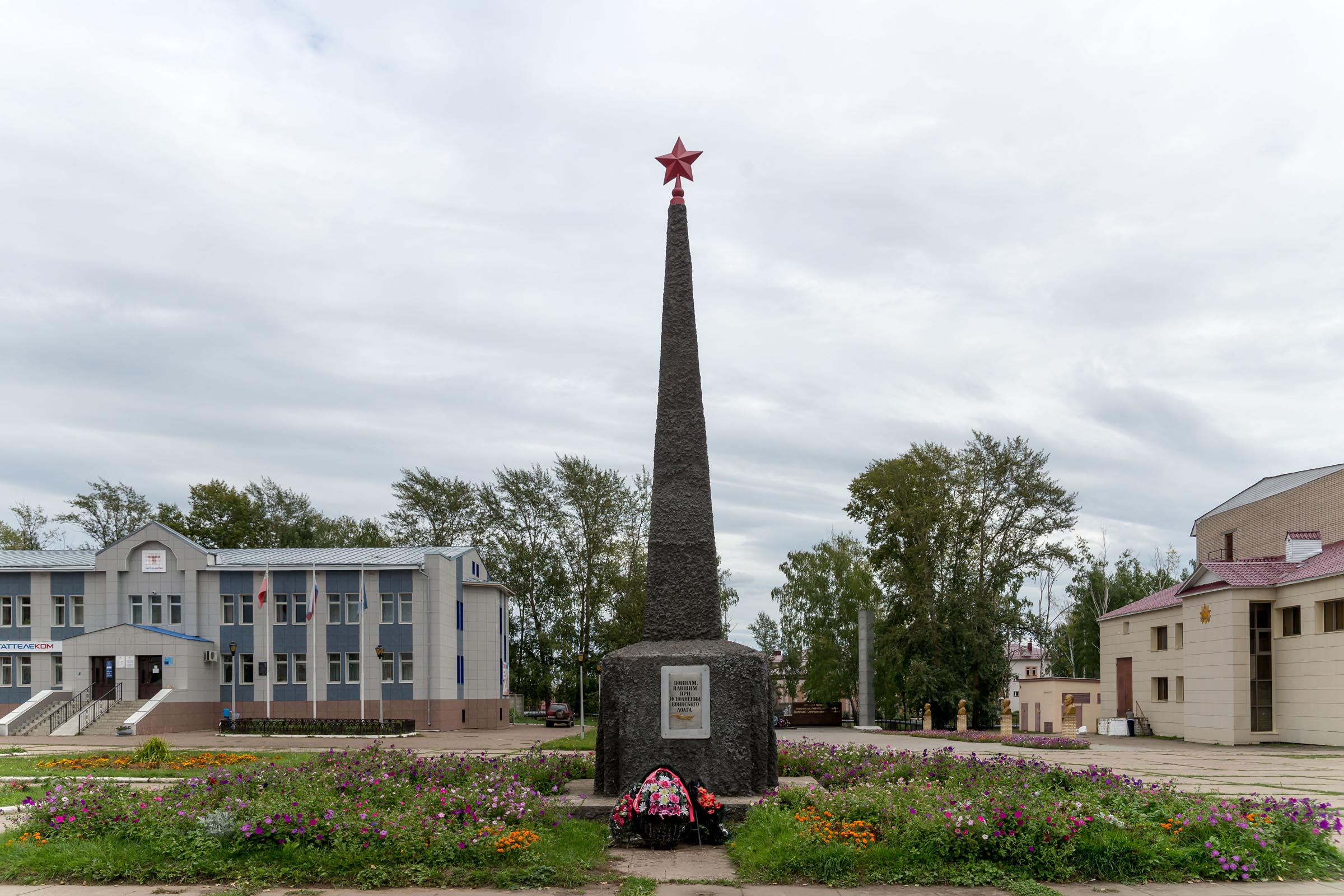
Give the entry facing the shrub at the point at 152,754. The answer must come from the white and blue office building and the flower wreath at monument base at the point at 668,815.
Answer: the white and blue office building

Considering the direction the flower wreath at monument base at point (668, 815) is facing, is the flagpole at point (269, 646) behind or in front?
behind

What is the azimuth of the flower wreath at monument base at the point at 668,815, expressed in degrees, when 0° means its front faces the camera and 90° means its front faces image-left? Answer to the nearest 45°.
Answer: approximately 0°

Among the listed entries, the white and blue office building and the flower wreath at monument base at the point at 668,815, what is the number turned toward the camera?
2

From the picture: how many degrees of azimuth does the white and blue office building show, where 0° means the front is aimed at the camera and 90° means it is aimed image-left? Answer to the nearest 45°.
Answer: approximately 0°

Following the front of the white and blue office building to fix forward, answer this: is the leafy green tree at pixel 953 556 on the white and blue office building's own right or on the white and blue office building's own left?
on the white and blue office building's own left
